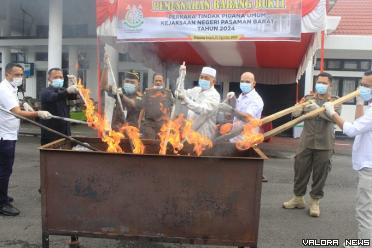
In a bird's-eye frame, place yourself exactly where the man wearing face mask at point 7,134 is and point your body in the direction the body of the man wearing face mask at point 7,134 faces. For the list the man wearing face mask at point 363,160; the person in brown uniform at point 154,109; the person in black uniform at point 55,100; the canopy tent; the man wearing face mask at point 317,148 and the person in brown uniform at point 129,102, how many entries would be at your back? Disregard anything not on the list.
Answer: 0

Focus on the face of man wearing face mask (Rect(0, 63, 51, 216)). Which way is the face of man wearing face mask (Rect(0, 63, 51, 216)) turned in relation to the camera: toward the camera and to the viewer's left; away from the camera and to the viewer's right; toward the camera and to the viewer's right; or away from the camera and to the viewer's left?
toward the camera and to the viewer's right

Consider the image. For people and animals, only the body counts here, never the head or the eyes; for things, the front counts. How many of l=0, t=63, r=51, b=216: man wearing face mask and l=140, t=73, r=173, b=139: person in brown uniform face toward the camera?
1

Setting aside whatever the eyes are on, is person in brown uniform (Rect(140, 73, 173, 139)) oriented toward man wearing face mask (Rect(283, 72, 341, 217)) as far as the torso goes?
no

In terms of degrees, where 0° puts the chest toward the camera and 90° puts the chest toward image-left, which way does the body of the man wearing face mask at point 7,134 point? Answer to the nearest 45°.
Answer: approximately 270°

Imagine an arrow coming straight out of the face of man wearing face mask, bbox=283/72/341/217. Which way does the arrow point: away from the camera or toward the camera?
toward the camera

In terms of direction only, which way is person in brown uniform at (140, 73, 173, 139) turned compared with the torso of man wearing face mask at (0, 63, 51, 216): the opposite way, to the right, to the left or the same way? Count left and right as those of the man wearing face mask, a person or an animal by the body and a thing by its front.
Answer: to the right

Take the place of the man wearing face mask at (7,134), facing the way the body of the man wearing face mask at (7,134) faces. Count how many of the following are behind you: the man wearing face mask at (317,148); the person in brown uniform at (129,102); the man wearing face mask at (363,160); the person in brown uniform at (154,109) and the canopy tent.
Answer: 0

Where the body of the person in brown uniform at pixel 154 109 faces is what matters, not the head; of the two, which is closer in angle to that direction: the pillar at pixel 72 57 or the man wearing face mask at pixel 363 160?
the man wearing face mask

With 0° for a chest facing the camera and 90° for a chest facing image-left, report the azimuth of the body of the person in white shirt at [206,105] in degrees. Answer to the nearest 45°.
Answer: approximately 45°

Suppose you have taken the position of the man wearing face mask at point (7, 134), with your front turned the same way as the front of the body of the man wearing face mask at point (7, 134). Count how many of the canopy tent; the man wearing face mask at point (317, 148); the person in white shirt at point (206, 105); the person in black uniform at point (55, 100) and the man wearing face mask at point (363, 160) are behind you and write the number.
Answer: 0

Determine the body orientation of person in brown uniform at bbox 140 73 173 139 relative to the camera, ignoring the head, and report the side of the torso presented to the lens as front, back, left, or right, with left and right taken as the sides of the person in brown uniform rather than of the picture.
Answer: front

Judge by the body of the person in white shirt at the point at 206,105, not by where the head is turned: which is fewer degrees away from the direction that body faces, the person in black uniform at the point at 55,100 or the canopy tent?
the person in black uniform

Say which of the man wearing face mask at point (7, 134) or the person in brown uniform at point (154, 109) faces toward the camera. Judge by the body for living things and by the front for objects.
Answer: the person in brown uniform

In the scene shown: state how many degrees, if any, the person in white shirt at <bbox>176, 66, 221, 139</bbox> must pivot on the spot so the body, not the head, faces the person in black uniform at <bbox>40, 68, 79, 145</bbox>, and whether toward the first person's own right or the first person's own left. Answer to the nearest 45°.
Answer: approximately 45° to the first person's own right

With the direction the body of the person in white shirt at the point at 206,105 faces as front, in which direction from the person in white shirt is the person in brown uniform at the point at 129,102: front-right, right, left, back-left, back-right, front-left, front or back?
right
